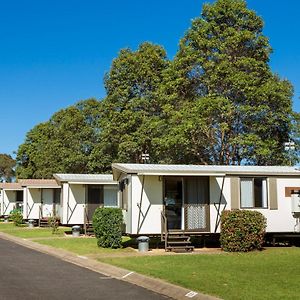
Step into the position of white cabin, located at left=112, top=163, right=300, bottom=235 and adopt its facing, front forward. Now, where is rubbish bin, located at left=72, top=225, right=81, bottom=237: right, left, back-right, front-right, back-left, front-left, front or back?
back-right

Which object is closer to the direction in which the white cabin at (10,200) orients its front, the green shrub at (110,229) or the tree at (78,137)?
the green shrub

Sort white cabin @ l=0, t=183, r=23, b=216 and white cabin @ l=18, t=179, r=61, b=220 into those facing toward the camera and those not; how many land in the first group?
2

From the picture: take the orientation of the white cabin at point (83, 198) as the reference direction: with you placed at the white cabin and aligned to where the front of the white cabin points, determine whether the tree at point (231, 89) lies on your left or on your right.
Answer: on your left

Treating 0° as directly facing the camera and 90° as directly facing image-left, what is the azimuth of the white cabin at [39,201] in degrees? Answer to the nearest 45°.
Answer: approximately 0°
